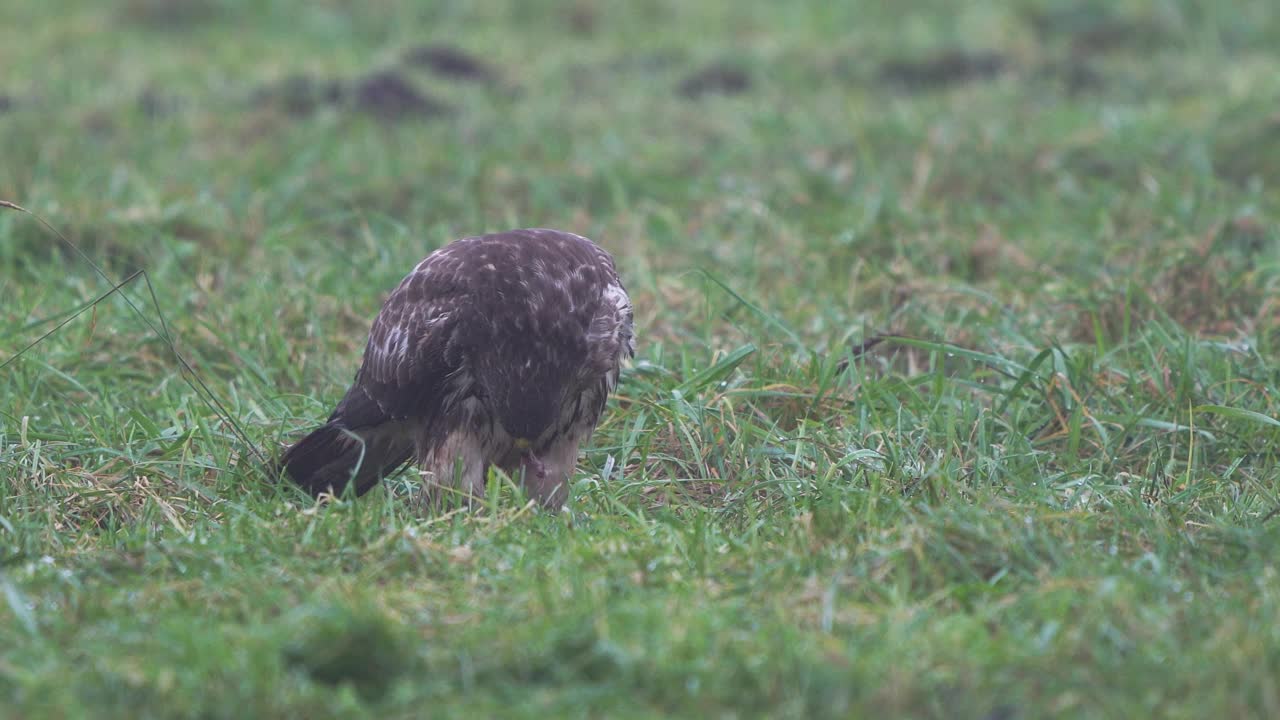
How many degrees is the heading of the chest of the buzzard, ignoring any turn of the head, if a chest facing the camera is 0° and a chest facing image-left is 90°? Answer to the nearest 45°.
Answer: approximately 315°
